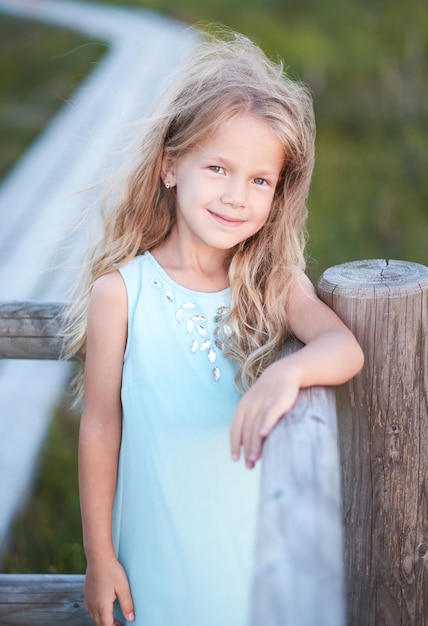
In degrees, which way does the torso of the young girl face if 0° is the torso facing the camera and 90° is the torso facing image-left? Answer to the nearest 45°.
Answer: approximately 315°

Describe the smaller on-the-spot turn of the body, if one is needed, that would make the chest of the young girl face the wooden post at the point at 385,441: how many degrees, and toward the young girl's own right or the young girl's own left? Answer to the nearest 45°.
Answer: approximately 45° to the young girl's own left
